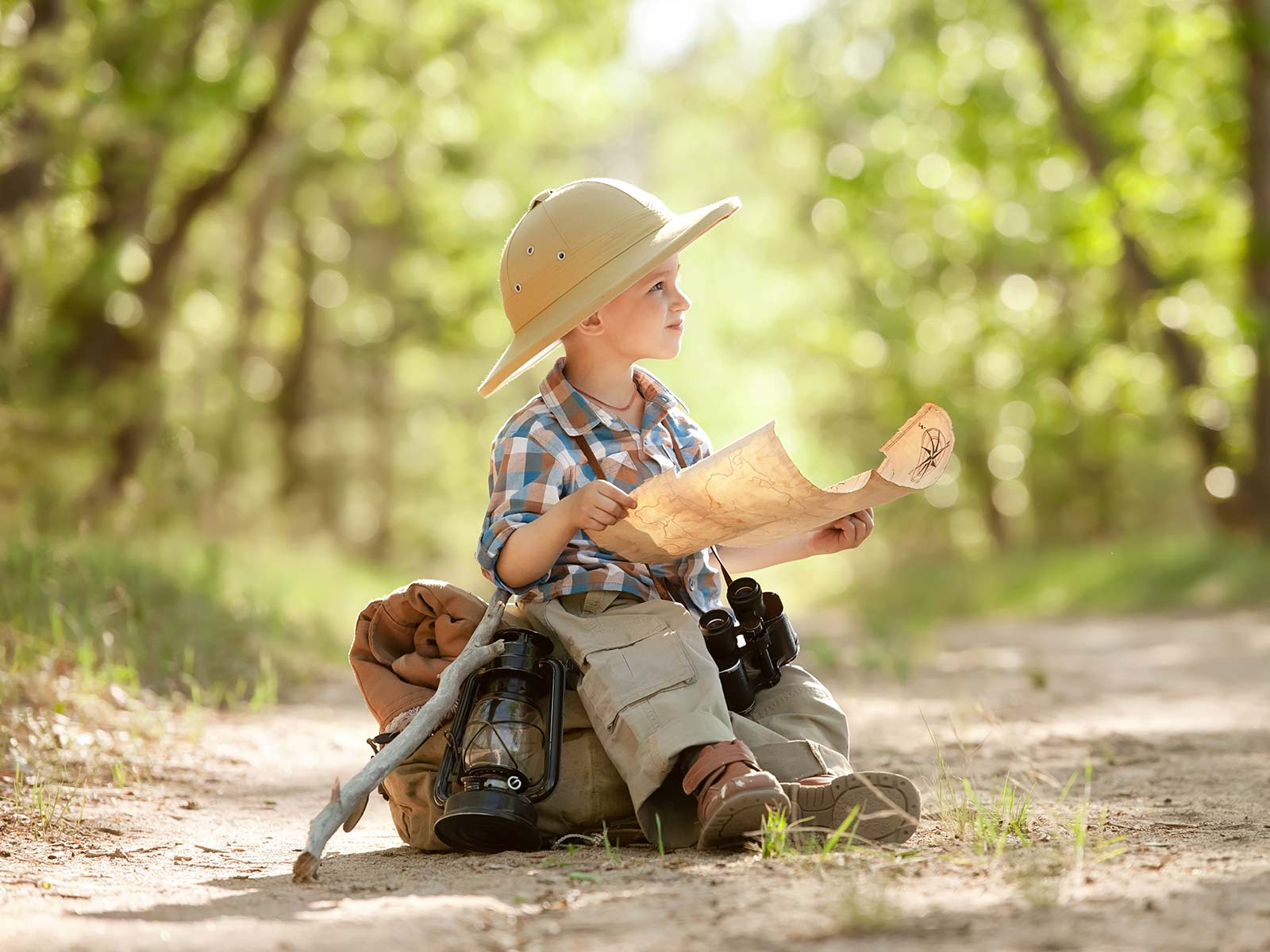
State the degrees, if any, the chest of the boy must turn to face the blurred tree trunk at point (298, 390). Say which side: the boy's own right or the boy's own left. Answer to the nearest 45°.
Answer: approximately 135° to the boy's own left

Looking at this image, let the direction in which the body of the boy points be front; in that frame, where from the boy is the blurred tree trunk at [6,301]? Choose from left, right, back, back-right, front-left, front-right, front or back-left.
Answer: back

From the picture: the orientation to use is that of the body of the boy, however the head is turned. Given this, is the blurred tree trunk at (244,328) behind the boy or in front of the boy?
behind

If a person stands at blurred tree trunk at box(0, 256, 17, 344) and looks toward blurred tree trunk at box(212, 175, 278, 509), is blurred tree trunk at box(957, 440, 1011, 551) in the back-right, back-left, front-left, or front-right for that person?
front-right

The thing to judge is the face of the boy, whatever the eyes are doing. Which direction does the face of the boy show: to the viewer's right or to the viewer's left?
to the viewer's right

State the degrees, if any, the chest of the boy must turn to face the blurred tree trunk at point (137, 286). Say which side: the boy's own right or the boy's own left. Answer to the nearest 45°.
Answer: approximately 180°

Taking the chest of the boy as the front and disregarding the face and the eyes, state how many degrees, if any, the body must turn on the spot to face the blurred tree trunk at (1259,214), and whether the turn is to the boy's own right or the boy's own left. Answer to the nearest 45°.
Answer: approximately 90° to the boy's own left

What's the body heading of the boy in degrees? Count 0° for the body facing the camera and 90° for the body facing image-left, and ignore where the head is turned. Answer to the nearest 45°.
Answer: approximately 315°

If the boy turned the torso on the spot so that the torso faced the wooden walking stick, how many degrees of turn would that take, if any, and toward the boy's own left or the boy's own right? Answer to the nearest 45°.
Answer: approximately 90° to the boy's own right
